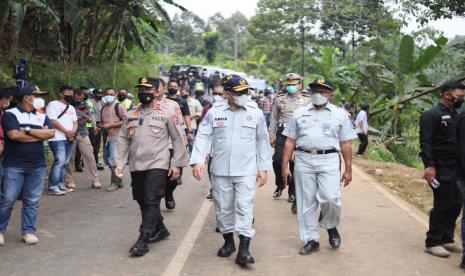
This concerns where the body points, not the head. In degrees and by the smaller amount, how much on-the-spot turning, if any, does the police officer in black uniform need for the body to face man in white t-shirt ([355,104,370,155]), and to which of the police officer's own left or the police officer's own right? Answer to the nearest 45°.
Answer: approximately 135° to the police officer's own left

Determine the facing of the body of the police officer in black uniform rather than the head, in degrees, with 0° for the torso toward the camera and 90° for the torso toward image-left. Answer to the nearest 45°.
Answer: approximately 315°

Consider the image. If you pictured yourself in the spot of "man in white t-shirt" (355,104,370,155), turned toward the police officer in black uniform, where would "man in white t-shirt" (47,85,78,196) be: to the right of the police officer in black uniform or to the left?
right

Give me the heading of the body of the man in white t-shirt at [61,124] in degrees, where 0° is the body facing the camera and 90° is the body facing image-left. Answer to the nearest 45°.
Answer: approximately 315°

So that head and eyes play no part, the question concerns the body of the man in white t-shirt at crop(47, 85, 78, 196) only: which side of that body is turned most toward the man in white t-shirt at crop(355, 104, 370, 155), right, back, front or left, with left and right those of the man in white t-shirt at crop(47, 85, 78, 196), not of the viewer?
left

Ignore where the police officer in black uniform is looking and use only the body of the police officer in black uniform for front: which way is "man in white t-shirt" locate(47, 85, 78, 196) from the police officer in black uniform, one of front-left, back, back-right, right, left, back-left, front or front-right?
back-right

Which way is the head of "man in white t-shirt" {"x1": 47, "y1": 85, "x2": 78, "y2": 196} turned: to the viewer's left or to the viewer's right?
to the viewer's right
